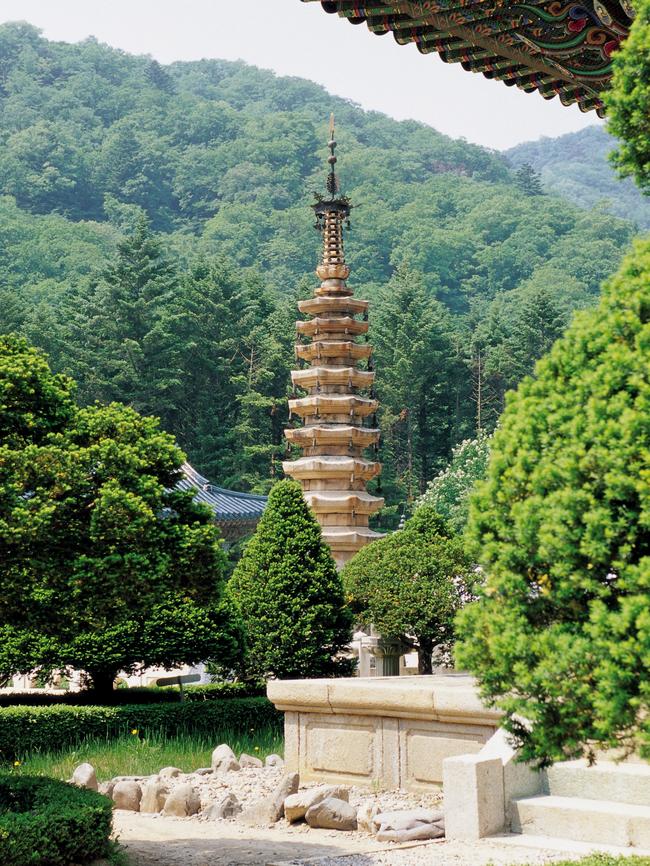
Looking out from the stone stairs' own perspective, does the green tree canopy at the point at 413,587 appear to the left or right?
on its right

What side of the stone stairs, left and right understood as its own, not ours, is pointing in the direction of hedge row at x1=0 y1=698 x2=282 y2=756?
right

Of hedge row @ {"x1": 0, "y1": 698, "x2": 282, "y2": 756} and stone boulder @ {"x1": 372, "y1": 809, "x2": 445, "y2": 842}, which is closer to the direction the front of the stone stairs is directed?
the stone boulder

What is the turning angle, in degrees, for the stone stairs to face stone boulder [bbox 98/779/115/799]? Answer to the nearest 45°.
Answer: approximately 90° to its right

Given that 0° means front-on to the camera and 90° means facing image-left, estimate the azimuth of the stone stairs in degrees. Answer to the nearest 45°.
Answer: approximately 45°
